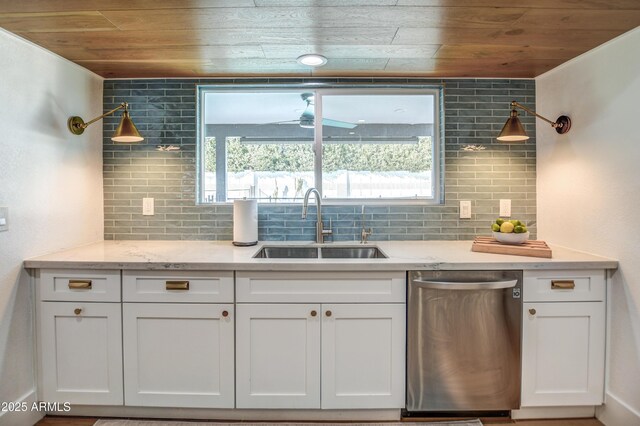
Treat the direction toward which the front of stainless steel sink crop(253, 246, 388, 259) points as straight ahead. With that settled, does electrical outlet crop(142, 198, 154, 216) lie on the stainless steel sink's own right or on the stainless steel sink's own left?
on the stainless steel sink's own right

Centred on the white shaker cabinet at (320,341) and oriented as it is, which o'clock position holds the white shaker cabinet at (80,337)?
the white shaker cabinet at (80,337) is roughly at 3 o'clock from the white shaker cabinet at (320,341).

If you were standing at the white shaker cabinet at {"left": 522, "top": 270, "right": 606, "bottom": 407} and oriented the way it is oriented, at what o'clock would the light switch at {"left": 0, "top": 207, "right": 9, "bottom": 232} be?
The light switch is roughly at 2 o'clock from the white shaker cabinet.

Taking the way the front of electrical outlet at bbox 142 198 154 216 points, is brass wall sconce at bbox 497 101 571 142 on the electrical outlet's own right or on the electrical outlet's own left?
on the electrical outlet's own left

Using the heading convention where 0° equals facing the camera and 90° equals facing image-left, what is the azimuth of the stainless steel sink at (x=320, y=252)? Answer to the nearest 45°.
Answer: approximately 0°

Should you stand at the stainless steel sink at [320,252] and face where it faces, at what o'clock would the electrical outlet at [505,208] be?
The electrical outlet is roughly at 9 o'clock from the stainless steel sink.

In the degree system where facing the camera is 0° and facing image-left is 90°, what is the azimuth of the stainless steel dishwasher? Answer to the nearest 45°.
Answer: approximately 0°

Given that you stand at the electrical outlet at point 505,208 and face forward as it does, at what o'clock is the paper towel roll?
The paper towel roll is roughly at 2 o'clock from the electrical outlet.

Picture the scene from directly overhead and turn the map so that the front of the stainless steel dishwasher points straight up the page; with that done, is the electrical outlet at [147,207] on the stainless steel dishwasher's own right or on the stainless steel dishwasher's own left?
on the stainless steel dishwasher's own right
